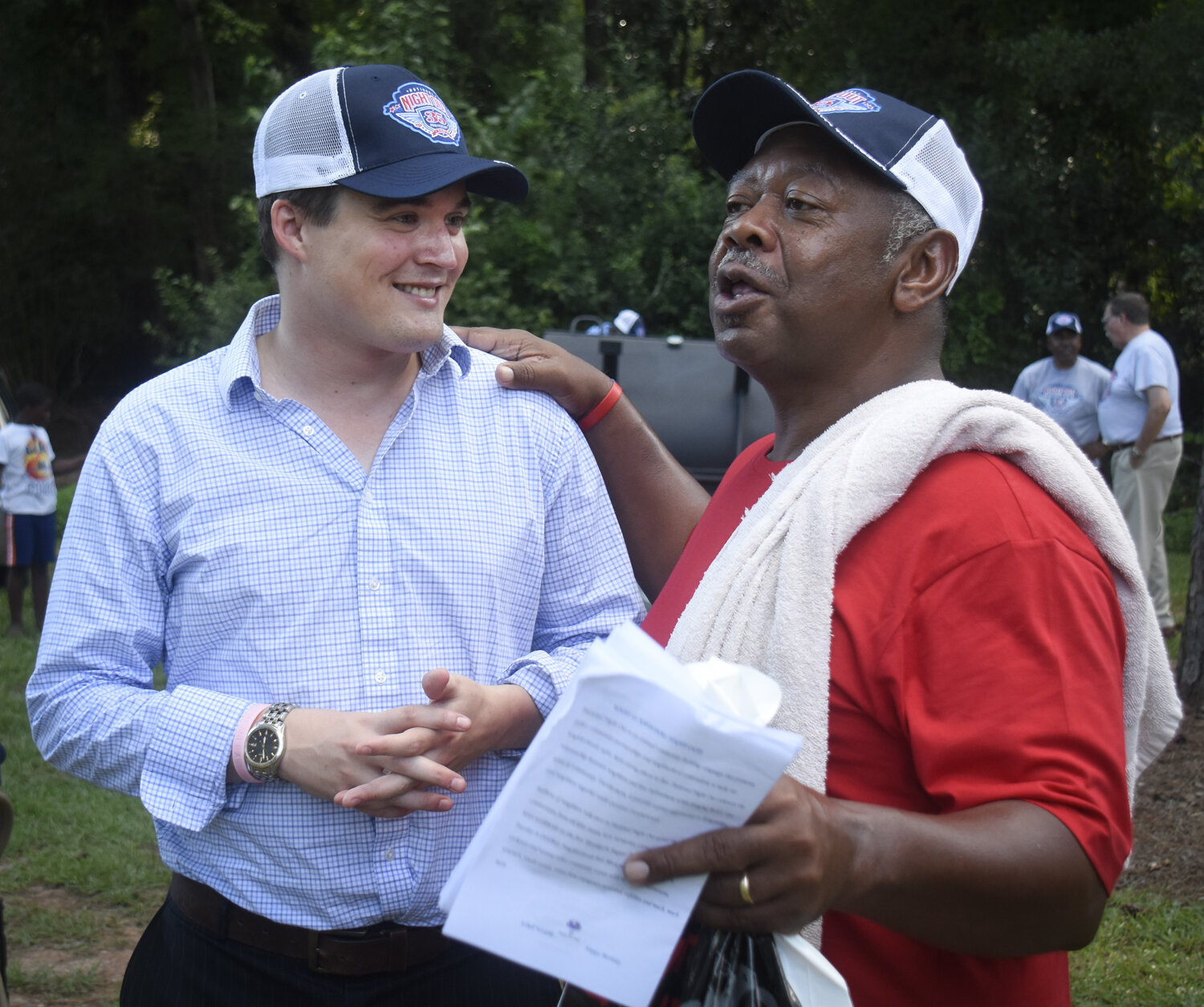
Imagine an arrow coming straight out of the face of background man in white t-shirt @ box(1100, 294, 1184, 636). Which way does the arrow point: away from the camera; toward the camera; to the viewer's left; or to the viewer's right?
to the viewer's left

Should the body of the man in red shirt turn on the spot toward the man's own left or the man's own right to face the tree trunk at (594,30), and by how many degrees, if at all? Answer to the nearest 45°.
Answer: approximately 135° to the man's own right

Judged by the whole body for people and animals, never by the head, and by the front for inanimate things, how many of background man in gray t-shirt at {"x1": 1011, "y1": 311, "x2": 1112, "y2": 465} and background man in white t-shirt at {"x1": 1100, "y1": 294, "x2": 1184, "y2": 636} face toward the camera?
1

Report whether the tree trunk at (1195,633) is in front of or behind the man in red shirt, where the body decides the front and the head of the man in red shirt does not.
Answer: behind

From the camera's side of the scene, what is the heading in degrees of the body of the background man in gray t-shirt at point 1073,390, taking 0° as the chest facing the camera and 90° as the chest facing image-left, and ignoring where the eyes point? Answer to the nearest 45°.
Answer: approximately 0°

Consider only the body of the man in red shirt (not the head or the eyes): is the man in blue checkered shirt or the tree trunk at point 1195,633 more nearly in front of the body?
the man in blue checkered shirt

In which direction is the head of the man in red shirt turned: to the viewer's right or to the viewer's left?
to the viewer's left

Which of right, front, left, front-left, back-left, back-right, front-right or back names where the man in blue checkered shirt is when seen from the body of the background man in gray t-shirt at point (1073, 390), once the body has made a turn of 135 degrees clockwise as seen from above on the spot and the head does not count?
back-left

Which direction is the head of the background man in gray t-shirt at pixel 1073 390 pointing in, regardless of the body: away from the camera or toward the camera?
toward the camera

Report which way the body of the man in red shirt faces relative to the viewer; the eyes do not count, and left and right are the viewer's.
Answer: facing the viewer and to the left of the viewer

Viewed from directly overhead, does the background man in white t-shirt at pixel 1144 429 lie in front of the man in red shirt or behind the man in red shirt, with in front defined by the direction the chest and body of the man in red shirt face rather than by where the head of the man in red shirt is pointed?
behind

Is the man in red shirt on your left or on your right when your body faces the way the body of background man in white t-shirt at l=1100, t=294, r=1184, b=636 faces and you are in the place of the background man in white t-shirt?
on your left

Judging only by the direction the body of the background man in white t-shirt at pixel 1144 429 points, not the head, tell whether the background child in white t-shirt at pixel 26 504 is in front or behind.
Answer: in front

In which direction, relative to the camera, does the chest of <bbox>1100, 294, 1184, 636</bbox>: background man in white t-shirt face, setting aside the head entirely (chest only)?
to the viewer's left

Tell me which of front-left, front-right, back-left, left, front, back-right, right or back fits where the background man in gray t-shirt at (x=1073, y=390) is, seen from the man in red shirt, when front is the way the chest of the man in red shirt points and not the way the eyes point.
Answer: back-right

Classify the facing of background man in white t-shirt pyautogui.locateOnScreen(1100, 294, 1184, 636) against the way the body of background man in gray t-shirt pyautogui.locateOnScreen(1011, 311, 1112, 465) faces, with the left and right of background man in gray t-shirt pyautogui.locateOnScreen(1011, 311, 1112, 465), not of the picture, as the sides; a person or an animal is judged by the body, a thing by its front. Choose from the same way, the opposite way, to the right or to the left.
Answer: to the right

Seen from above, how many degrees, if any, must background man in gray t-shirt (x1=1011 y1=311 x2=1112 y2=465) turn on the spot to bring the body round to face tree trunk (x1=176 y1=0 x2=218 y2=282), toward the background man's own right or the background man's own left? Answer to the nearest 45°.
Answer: approximately 135° to the background man's own right
